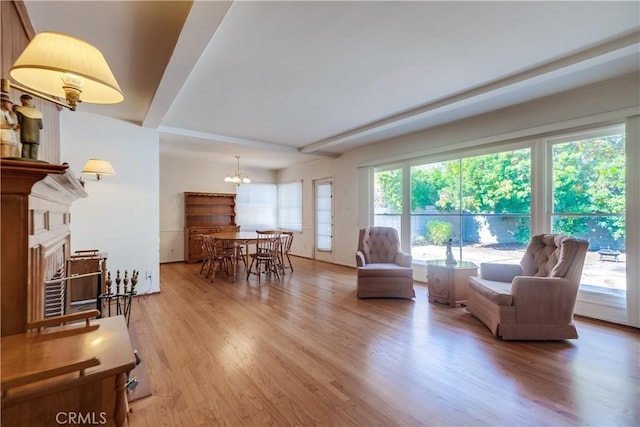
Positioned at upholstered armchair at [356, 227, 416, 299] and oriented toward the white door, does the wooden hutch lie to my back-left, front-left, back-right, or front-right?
front-left

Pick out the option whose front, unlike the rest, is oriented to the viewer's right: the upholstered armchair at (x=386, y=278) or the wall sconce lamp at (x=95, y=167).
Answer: the wall sconce lamp

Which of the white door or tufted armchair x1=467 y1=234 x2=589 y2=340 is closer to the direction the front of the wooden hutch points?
the tufted armchair

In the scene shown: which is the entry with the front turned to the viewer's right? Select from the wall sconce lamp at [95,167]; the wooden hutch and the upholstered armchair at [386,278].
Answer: the wall sconce lamp

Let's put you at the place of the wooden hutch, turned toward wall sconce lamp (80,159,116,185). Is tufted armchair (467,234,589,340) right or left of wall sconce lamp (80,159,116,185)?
left

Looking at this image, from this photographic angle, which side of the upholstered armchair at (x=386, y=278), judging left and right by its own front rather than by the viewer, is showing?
front

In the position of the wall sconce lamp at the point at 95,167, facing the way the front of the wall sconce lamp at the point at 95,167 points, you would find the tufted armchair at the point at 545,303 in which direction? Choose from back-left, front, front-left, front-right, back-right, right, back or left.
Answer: front-right

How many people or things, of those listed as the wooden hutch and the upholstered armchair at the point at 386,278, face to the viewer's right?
0

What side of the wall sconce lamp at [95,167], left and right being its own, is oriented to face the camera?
right

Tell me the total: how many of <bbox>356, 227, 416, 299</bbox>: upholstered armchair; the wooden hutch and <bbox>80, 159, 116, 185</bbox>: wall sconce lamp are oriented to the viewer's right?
1

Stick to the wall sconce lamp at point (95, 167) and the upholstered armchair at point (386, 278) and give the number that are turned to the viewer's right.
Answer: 1

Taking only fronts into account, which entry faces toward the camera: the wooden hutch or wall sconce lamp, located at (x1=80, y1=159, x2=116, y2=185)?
the wooden hutch

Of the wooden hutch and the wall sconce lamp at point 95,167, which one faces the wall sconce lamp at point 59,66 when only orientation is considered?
the wooden hutch

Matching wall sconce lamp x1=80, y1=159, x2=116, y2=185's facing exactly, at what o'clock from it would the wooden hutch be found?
The wooden hutch is roughly at 10 o'clock from the wall sconce lamp.

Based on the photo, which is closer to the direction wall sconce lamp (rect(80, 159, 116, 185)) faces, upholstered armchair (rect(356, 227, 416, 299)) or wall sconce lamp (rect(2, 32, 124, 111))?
the upholstered armchair

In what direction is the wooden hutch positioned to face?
toward the camera

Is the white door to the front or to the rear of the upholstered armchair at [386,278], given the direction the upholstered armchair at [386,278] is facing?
to the rear

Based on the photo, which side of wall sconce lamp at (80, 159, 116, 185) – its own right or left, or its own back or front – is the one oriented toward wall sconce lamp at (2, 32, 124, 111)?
right

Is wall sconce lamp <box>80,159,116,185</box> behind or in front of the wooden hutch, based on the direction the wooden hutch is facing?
in front

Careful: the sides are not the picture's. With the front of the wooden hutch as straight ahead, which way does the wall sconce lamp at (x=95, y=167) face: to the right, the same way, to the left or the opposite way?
to the left
